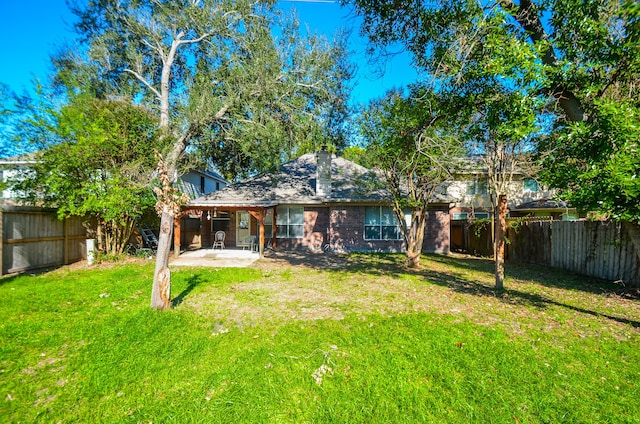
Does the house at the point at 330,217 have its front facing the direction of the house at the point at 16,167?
no

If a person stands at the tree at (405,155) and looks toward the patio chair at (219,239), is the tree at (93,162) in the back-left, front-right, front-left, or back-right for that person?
front-left

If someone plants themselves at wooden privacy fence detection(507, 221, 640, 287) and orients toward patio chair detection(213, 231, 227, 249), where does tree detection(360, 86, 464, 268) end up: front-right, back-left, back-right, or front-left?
front-left

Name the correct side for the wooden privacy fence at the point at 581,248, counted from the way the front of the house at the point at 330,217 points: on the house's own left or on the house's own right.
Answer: on the house's own right

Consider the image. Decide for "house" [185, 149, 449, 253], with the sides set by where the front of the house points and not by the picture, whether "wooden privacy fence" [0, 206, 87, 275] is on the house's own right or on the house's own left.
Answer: on the house's own left

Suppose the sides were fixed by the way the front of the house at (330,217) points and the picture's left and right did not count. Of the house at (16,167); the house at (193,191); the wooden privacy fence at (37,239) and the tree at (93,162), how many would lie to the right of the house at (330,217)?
0

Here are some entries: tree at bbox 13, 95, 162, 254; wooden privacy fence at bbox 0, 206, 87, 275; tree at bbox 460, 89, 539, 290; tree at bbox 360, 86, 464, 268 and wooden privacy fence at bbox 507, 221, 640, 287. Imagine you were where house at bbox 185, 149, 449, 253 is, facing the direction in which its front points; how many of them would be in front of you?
0

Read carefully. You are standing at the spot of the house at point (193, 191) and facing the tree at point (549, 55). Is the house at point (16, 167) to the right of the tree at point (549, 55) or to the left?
right

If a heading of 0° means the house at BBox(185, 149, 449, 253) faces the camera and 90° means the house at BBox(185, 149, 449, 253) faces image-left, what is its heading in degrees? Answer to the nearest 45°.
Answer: approximately 180°
